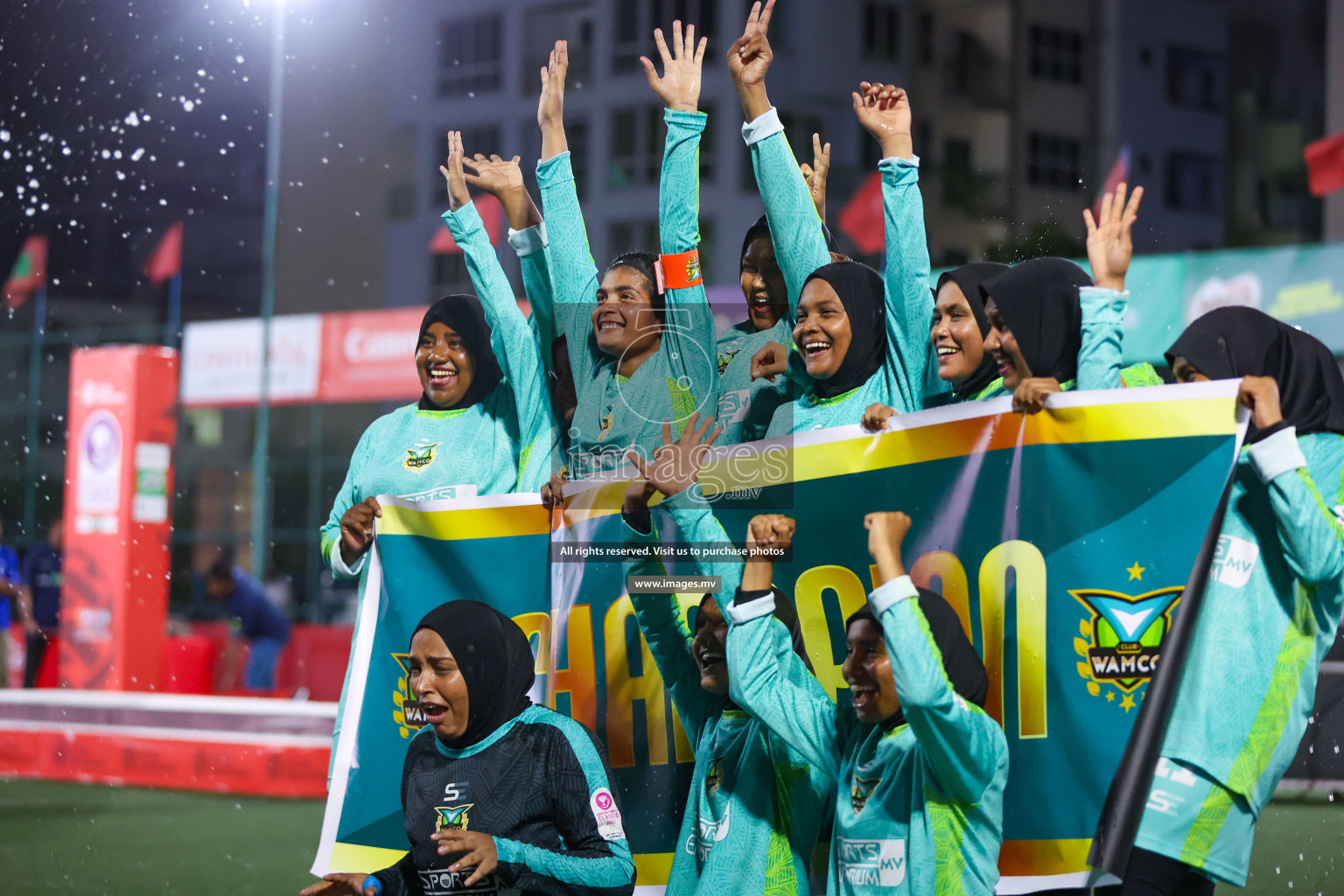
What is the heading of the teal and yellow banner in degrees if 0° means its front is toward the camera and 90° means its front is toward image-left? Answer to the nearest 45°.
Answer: approximately 45°

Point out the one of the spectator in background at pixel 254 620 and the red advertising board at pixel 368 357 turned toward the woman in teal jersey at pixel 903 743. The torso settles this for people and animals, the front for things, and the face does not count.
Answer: the red advertising board

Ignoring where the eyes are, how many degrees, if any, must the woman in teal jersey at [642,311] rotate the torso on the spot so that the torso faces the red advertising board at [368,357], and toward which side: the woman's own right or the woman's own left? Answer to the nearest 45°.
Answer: approximately 135° to the woman's own right

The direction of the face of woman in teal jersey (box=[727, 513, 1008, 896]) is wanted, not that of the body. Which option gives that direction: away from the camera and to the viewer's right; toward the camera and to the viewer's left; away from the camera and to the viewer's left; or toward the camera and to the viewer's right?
toward the camera and to the viewer's left

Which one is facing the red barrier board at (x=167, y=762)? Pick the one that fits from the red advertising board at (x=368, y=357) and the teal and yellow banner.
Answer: the red advertising board

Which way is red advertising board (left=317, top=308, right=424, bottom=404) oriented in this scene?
toward the camera

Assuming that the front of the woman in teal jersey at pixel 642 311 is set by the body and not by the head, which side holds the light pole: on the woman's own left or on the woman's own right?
on the woman's own right

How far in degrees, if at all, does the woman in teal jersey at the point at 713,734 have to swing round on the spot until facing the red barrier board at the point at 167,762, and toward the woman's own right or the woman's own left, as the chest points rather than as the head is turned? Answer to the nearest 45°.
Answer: approximately 90° to the woman's own right

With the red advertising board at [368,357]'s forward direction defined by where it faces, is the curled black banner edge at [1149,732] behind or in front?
in front

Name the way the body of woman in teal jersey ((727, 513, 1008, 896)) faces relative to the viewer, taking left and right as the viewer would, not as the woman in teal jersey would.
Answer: facing the viewer and to the left of the viewer

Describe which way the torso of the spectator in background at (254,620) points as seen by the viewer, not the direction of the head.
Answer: to the viewer's left

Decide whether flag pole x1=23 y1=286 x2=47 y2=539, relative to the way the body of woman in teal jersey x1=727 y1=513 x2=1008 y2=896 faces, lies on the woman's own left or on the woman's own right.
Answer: on the woman's own right
